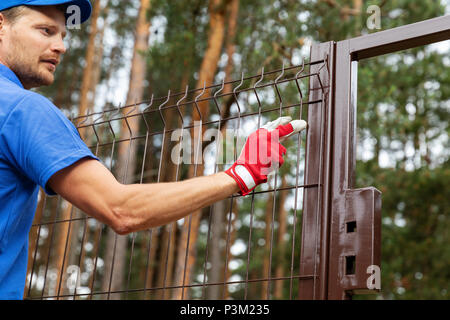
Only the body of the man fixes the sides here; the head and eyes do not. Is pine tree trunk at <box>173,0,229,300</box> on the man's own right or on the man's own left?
on the man's own left

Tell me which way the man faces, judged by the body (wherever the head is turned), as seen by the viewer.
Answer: to the viewer's right

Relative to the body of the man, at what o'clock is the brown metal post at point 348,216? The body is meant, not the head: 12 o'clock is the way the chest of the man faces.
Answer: The brown metal post is roughly at 11 o'clock from the man.

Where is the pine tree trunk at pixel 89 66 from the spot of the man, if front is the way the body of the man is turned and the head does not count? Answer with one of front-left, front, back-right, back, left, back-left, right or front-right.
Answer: left

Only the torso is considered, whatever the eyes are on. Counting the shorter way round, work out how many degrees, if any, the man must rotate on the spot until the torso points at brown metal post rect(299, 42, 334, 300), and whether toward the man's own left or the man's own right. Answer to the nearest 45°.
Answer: approximately 45° to the man's own left
